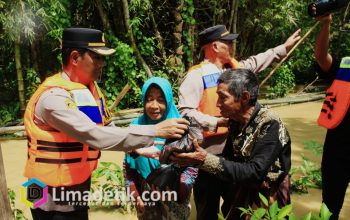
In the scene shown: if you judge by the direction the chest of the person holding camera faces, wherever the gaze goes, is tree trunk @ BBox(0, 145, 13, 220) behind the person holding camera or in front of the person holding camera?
in front

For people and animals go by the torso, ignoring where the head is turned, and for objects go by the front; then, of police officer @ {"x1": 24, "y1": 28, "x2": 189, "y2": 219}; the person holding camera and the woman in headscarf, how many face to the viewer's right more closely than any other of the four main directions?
1

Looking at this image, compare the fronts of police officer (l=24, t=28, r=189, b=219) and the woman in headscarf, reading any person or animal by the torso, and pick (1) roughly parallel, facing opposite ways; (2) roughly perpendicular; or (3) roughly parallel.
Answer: roughly perpendicular

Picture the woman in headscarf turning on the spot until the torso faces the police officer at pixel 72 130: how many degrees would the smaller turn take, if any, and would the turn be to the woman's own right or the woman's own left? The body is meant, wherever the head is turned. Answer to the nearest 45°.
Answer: approximately 45° to the woman's own right

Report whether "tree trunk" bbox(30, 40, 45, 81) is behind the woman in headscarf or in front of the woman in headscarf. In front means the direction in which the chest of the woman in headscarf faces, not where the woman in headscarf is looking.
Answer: behind

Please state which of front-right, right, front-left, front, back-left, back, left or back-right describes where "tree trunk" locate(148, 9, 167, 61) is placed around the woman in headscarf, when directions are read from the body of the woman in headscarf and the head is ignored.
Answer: back

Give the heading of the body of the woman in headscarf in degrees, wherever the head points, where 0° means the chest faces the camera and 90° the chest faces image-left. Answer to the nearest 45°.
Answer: approximately 0°

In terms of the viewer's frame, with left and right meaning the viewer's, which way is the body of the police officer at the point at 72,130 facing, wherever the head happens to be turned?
facing to the right of the viewer

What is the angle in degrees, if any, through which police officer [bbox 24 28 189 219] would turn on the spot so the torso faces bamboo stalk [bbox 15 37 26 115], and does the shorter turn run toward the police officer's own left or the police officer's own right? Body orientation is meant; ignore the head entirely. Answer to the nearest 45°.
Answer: approximately 90° to the police officer's own left

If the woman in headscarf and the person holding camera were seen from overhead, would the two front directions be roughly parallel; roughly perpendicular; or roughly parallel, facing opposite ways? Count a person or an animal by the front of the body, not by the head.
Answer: roughly perpendicular

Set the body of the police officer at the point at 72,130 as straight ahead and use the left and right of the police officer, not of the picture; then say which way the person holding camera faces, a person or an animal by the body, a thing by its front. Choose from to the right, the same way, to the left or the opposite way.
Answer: the opposite way

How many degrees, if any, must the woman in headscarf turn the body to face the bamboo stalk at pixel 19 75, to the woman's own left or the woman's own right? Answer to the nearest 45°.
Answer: approximately 135° to the woman's own right

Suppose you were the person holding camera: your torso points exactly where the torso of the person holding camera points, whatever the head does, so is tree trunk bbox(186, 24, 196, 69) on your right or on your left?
on your right

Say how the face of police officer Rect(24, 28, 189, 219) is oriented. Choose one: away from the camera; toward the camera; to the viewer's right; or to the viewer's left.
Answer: to the viewer's right
